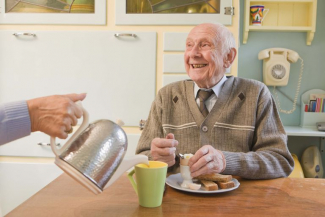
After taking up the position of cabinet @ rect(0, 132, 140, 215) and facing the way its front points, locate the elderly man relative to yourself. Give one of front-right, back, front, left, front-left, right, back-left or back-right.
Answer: front-left

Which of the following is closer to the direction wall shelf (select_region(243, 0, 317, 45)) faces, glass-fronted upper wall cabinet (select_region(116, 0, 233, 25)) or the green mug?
the green mug

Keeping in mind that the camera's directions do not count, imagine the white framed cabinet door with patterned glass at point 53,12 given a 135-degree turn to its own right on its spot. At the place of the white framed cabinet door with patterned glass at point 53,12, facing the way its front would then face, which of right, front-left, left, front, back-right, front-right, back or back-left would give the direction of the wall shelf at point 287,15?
back-right

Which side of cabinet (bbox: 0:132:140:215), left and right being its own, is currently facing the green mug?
front

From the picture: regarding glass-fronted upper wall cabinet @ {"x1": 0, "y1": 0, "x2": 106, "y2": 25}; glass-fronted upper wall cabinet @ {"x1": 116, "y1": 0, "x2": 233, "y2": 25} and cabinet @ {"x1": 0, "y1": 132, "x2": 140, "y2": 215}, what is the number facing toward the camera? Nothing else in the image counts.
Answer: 3

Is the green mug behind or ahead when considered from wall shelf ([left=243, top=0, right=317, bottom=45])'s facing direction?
ahead

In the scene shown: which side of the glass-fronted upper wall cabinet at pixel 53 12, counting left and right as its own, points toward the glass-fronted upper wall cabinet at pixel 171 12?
left

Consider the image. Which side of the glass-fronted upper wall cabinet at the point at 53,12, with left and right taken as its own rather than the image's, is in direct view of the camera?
front

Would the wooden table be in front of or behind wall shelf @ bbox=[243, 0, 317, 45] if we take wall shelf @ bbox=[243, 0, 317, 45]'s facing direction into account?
in front

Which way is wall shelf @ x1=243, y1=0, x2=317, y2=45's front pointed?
toward the camera

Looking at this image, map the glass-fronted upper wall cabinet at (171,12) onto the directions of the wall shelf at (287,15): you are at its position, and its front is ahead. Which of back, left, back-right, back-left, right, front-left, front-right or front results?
front-right

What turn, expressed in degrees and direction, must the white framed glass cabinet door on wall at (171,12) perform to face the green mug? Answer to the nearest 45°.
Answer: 0° — it already faces it

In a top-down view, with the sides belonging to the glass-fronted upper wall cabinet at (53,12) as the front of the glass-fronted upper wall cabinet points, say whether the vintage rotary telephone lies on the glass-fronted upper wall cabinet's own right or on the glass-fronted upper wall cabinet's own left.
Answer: on the glass-fronted upper wall cabinet's own left

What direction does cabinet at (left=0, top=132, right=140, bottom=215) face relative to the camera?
toward the camera
